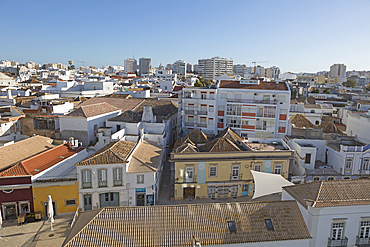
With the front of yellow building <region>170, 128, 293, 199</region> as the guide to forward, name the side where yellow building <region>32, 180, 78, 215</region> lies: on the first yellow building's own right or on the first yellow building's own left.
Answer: on the first yellow building's own right

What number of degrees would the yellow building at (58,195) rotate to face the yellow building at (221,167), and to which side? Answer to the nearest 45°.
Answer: approximately 90° to its left

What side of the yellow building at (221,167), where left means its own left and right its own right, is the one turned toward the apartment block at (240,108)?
back

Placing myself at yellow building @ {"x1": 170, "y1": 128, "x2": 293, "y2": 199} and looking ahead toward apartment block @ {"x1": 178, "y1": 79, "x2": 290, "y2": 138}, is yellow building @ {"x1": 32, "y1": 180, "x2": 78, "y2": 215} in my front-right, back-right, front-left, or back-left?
back-left

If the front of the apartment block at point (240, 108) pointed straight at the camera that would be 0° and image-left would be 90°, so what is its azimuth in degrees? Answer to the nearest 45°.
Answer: approximately 0°

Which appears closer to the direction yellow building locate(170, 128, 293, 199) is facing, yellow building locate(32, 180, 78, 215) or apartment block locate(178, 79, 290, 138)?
the yellow building

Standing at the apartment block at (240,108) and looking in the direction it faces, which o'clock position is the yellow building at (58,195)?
The yellow building is roughly at 1 o'clock from the apartment block.
